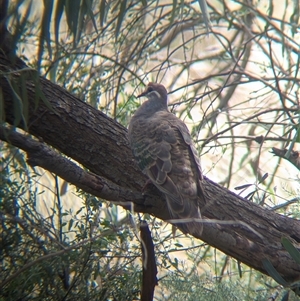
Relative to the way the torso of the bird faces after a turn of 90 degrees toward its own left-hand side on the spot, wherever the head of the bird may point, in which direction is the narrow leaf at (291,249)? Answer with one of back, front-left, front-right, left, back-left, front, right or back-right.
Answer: back-left

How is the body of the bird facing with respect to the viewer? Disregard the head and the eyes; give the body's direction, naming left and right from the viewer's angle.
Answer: facing away from the viewer and to the left of the viewer

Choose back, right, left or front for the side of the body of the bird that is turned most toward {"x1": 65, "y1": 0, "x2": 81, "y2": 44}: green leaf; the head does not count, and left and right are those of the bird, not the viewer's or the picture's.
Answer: left

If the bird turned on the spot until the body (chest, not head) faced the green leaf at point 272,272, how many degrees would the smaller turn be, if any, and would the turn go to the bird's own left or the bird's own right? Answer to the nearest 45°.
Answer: approximately 135° to the bird's own right
